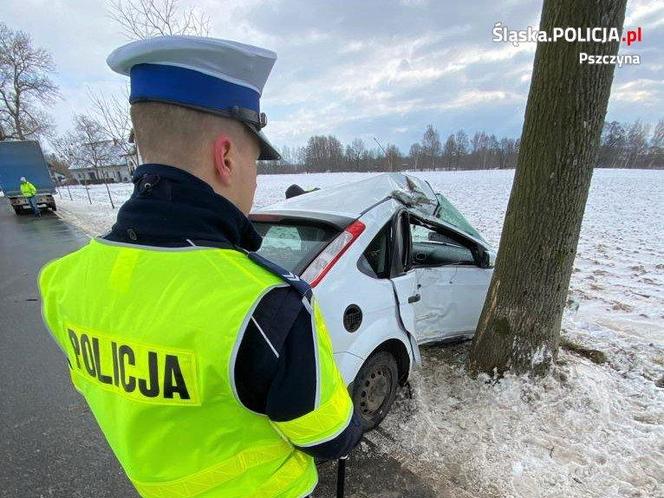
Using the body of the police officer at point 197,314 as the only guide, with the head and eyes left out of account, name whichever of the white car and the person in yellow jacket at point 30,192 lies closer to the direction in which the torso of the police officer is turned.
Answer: the white car

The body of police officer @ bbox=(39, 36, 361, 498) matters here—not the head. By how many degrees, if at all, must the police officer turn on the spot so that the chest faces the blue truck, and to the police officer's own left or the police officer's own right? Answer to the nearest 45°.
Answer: approximately 45° to the police officer's own left

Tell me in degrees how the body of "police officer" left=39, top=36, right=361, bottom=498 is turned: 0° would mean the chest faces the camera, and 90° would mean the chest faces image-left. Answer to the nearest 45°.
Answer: approximately 225°

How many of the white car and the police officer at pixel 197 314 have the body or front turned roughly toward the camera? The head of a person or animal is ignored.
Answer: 0

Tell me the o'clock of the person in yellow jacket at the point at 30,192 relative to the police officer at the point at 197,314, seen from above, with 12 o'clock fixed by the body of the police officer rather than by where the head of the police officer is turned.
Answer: The person in yellow jacket is roughly at 10 o'clock from the police officer.

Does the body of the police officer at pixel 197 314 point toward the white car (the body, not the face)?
yes

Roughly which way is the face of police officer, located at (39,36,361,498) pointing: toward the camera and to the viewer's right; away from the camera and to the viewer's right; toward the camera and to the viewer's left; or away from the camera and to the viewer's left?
away from the camera and to the viewer's right

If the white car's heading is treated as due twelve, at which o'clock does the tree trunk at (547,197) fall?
The tree trunk is roughly at 1 o'clock from the white car.

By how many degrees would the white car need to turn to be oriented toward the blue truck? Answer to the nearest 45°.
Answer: approximately 90° to its left

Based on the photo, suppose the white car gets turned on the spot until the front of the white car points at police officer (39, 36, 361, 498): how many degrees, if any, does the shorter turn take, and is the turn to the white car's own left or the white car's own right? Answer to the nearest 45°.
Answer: approximately 135° to the white car's own right

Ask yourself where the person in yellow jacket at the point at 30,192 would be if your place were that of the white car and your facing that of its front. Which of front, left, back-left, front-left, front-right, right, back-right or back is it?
left

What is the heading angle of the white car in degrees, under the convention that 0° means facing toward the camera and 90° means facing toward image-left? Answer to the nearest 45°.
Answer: approximately 225°
